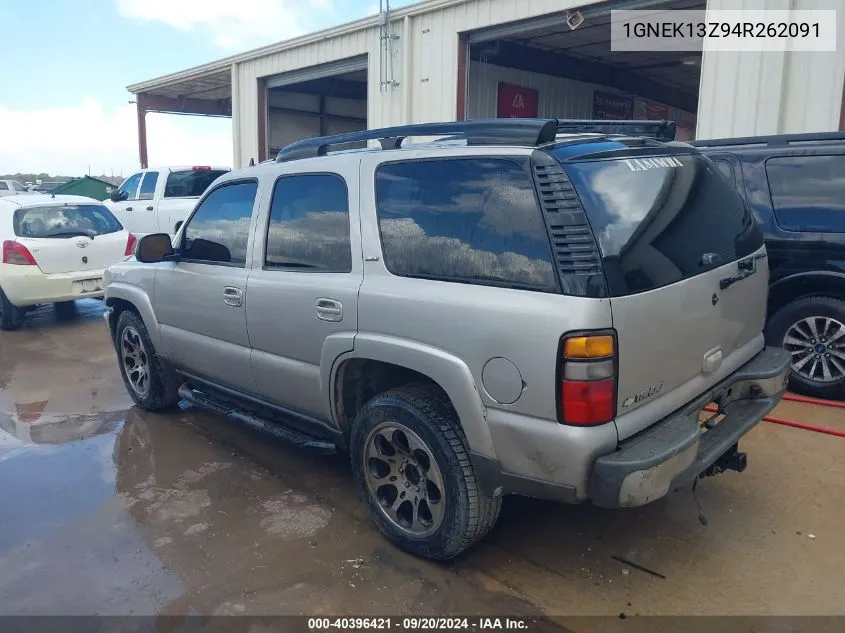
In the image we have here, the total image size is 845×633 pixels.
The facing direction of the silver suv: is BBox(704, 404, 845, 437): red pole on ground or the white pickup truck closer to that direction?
the white pickup truck

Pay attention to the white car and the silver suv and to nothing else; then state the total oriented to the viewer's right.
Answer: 0

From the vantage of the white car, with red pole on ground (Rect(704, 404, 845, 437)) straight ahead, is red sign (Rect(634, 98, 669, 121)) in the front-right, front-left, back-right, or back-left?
front-left

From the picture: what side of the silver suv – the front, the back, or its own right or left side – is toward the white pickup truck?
front

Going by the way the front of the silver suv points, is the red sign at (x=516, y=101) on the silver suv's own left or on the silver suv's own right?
on the silver suv's own right

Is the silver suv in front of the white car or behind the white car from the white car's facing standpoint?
behind

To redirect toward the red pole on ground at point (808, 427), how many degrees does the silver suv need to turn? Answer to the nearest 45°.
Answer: approximately 90° to its right

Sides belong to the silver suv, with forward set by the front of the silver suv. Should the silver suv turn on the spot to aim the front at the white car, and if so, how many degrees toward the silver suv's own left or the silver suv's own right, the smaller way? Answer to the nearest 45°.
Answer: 0° — it already faces it

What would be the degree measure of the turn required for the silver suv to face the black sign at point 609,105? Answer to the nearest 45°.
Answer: approximately 45° to its right

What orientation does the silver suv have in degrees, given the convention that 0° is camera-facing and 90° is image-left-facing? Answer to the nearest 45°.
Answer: approximately 135°

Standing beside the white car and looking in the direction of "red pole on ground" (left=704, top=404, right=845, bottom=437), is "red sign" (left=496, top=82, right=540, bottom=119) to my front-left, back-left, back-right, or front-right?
front-left

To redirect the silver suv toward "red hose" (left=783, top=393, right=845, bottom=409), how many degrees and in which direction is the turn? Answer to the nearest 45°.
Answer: approximately 90° to its right

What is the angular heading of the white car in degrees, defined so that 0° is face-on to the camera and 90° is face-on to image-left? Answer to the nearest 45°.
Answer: approximately 135°

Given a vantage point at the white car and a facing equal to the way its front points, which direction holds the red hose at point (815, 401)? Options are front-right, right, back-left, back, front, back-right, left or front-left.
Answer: back
